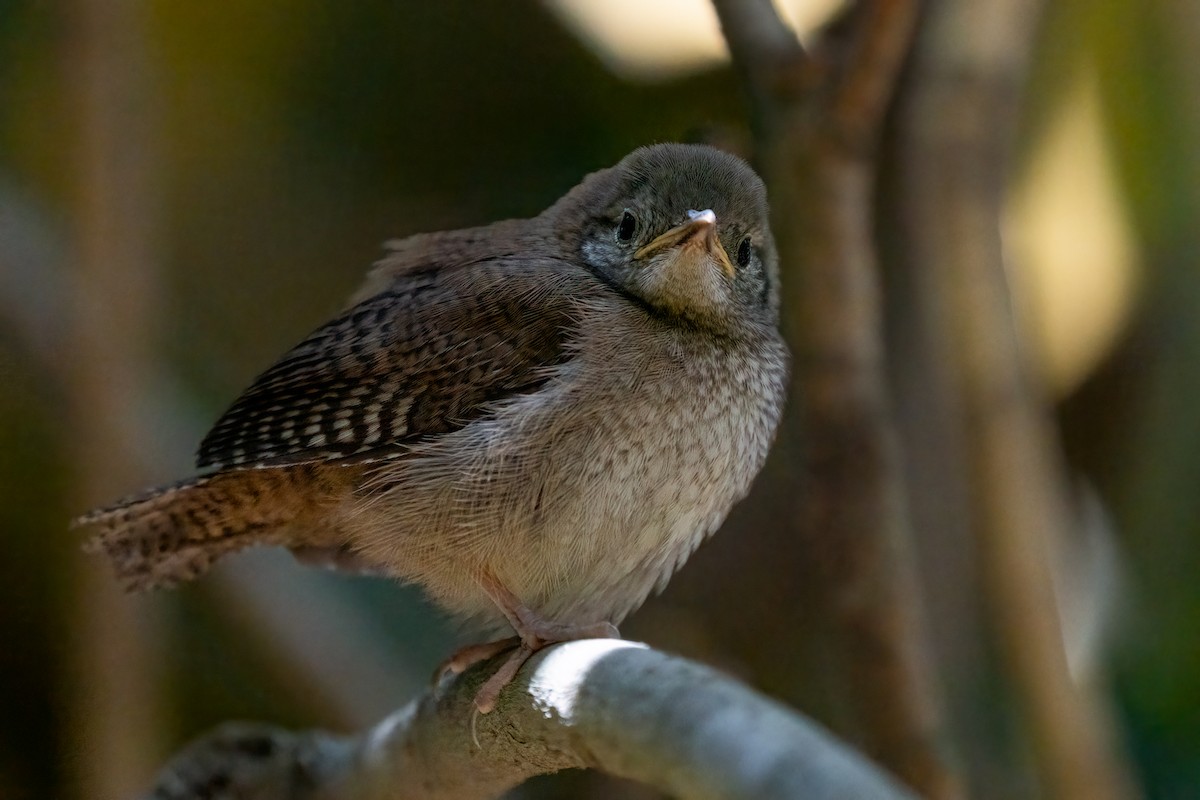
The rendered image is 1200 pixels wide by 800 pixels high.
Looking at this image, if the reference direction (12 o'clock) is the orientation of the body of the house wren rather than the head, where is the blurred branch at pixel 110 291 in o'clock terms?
The blurred branch is roughly at 6 o'clock from the house wren.

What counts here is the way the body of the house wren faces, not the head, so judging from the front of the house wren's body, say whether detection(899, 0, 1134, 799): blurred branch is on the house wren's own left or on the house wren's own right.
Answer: on the house wren's own left

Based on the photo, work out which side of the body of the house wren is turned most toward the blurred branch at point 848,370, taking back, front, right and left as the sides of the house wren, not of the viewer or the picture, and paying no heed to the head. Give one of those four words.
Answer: left
